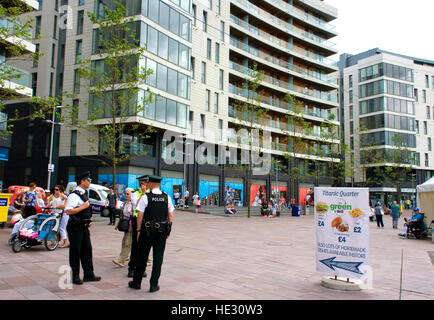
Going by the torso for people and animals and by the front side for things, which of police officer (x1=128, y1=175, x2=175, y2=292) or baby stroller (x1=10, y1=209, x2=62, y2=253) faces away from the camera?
the police officer

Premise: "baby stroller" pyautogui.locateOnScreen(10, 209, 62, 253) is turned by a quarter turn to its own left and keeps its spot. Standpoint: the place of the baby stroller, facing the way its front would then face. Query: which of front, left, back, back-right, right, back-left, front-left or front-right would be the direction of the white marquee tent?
front-left

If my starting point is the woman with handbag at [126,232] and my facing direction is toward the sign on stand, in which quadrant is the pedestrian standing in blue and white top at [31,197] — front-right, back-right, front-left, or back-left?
back-left

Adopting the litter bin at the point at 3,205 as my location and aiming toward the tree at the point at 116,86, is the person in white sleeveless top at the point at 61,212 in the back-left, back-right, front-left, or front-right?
back-right

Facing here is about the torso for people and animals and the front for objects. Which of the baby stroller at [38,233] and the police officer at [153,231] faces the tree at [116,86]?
the police officer

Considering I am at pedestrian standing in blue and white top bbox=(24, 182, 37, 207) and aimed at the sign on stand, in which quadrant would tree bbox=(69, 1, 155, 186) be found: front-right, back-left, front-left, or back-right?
back-left

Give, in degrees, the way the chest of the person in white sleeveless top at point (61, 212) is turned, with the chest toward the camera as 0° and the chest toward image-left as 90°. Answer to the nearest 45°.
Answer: approximately 45°

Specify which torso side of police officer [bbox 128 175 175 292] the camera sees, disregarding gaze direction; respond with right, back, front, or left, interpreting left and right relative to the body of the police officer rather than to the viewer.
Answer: back
